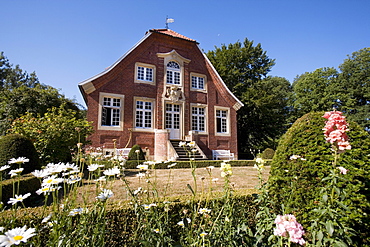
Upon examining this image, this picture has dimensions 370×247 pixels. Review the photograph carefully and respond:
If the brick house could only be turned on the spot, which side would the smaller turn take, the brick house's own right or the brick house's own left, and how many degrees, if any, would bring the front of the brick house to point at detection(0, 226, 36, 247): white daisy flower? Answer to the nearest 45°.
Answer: approximately 45° to the brick house's own right

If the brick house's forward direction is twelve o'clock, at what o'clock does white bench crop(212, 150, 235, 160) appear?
The white bench is roughly at 10 o'clock from the brick house.

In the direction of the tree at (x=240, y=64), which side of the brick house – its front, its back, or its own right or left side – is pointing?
left

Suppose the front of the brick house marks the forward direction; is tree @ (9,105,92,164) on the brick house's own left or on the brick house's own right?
on the brick house's own right

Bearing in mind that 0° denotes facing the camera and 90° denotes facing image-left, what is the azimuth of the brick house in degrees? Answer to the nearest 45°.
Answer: approximately 315°

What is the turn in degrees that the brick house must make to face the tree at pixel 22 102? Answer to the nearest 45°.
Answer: approximately 135° to its right

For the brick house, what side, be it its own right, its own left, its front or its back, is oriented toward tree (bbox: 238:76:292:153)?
left
